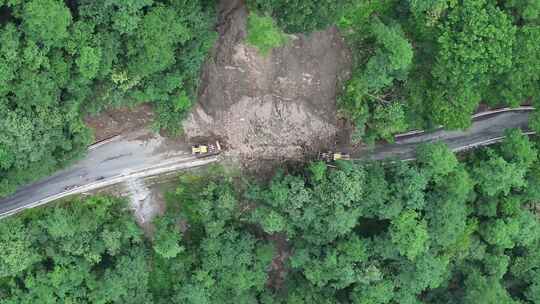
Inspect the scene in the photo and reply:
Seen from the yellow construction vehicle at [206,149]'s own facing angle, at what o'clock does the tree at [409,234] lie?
The tree is roughly at 1 o'clock from the yellow construction vehicle.

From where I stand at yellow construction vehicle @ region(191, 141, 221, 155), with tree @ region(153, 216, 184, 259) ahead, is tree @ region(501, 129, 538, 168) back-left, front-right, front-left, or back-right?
back-left

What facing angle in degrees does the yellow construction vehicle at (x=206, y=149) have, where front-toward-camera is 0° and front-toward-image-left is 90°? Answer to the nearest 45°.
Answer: approximately 270°

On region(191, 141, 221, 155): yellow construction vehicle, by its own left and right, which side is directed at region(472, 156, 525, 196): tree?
front

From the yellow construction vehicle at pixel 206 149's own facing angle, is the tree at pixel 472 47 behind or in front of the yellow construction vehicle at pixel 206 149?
in front

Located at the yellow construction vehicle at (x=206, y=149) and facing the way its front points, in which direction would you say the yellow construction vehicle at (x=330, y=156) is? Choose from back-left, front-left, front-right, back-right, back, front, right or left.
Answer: front
